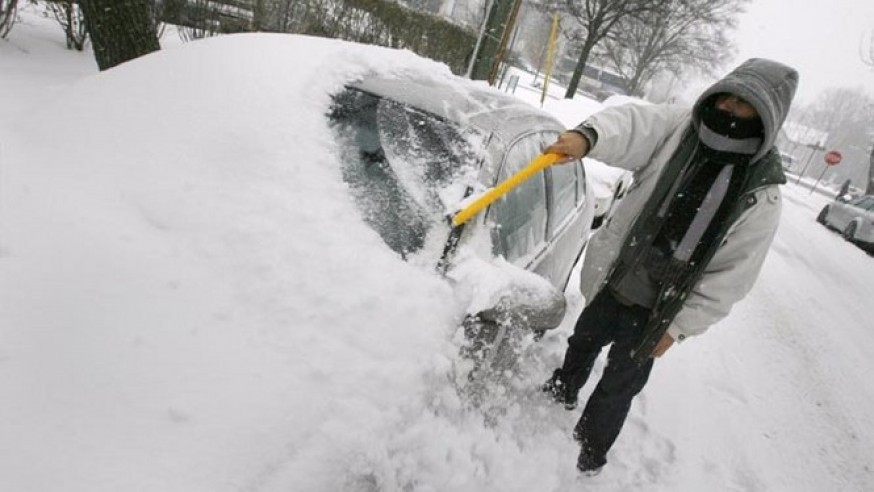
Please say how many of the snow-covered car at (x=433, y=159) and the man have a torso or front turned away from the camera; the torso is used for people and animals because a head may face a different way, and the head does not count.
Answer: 0

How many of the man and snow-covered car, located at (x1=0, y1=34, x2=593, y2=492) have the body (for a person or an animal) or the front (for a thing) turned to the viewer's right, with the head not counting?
0

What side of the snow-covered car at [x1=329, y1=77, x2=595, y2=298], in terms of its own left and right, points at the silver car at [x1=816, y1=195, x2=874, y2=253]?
back

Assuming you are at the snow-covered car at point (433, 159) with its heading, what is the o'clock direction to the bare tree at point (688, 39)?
The bare tree is roughly at 5 o'clock from the snow-covered car.

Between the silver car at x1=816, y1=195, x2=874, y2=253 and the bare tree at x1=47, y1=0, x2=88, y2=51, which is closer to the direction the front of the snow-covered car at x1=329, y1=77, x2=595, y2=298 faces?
the bare tree

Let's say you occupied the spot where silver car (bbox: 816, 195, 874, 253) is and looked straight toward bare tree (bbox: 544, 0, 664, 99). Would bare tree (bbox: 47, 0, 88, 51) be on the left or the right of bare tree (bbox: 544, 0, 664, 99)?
left

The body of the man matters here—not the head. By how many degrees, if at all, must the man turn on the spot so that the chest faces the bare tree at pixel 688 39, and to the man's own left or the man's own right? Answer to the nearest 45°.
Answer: approximately 135° to the man's own right

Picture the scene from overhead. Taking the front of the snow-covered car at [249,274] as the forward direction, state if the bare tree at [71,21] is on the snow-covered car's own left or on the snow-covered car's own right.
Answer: on the snow-covered car's own right

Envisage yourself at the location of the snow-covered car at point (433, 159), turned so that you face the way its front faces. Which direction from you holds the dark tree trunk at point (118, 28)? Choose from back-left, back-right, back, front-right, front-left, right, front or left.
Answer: right

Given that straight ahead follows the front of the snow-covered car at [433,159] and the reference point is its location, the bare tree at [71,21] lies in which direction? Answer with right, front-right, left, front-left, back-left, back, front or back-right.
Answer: right

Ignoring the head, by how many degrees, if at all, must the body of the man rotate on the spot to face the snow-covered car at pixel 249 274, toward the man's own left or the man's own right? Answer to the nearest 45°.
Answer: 0° — they already face it

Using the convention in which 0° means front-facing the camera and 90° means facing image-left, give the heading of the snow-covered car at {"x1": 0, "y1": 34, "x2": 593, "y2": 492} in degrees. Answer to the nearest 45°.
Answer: approximately 45°

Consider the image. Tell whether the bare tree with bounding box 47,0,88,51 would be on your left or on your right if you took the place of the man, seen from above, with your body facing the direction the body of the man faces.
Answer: on your right

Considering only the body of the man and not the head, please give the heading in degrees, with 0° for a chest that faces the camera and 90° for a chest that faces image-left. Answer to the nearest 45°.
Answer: approximately 45°
